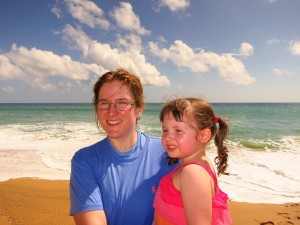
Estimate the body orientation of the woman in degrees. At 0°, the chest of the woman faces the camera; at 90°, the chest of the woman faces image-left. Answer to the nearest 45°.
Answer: approximately 0°

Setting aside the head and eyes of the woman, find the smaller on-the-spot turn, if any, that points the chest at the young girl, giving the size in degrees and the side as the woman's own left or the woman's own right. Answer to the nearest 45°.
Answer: approximately 45° to the woman's own left
